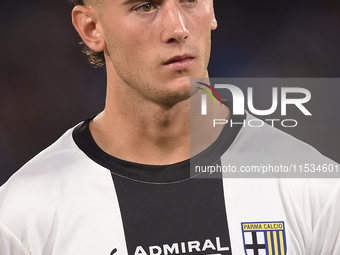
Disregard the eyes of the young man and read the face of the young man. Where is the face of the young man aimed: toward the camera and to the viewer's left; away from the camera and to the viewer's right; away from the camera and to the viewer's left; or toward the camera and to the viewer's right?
toward the camera and to the viewer's right

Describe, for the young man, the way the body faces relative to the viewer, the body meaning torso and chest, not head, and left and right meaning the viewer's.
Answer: facing the viewer
